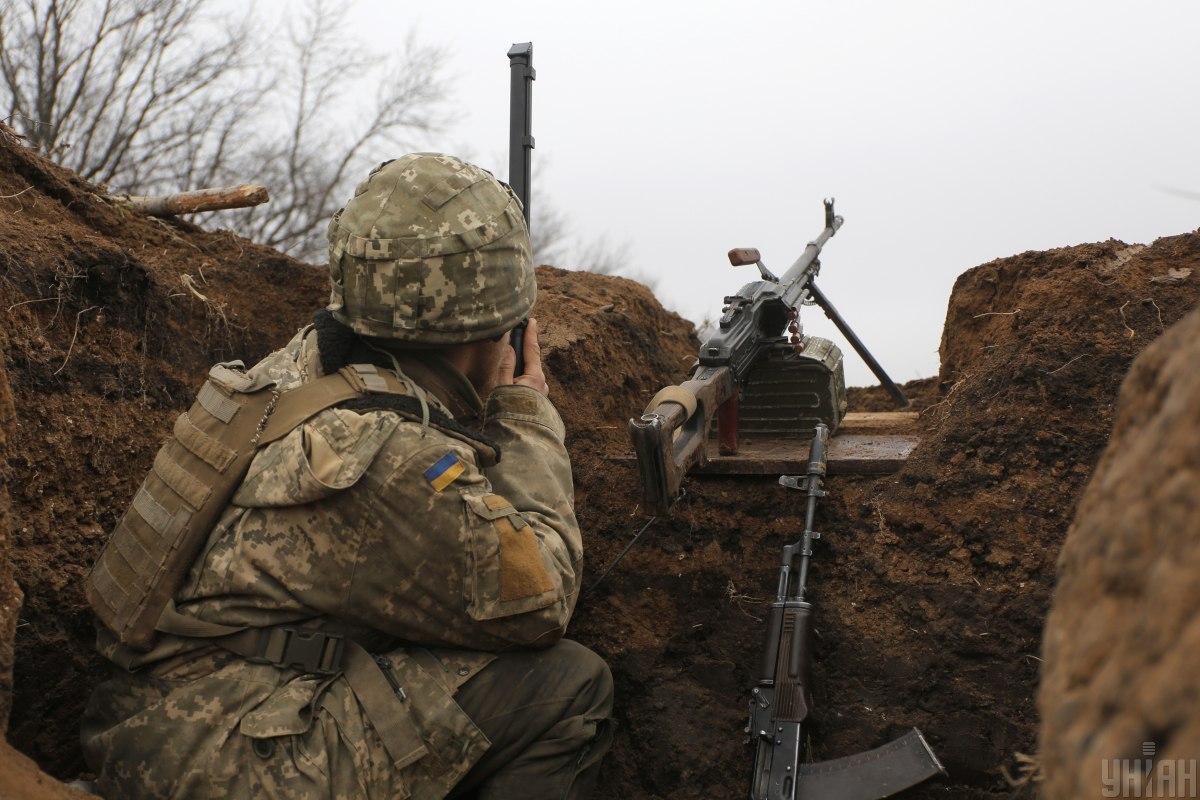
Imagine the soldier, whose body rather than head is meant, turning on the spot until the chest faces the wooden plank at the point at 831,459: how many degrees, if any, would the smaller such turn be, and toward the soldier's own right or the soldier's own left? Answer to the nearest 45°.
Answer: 0° — they already face it

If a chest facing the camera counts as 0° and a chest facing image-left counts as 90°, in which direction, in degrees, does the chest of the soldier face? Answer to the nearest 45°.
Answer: approximately 225°

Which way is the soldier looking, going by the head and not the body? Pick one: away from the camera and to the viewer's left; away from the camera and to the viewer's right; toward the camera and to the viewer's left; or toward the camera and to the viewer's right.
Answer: away from the camera and to the viewer's right

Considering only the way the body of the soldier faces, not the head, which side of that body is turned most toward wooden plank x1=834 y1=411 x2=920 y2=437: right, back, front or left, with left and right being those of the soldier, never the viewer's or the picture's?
front

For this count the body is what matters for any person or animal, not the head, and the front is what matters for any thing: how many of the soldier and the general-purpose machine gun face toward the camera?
0
